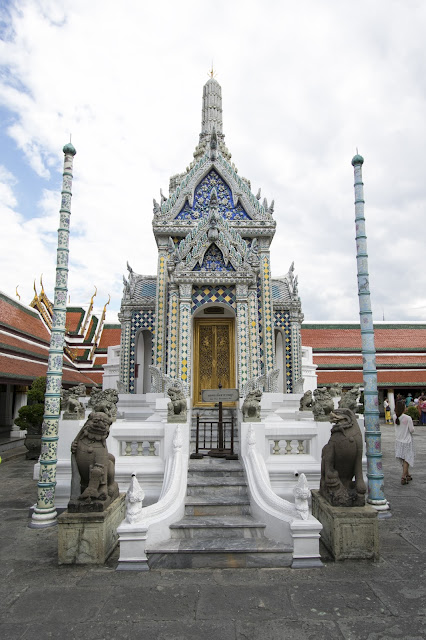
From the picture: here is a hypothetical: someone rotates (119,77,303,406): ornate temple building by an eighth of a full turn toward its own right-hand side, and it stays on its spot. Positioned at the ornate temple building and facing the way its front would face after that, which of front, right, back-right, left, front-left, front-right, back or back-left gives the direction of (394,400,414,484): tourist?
left

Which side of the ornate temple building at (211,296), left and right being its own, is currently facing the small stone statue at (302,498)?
front

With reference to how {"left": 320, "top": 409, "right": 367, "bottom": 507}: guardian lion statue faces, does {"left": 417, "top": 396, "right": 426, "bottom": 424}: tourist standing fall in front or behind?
behind

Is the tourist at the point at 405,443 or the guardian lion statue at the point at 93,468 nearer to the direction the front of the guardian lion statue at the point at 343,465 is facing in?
the guardian lion statue

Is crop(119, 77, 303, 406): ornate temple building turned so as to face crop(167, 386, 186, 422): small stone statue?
yes

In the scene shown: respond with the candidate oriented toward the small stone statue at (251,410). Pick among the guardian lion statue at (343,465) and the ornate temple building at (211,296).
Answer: the ornate temple building

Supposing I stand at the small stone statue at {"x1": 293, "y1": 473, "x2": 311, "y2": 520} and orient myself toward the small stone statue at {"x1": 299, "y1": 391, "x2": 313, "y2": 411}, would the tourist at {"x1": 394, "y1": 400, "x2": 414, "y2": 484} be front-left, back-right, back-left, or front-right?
front-right

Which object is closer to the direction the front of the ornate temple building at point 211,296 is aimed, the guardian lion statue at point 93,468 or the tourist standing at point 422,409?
the guardian lion statue

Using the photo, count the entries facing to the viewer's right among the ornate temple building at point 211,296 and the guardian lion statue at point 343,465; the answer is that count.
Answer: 0

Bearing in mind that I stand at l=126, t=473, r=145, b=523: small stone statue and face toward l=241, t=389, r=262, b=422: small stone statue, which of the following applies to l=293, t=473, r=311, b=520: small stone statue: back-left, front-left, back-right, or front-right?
front-right

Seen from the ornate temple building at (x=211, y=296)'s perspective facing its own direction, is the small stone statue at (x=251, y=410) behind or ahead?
ahead

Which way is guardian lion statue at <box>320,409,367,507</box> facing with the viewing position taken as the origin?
facing the viewer and to the left of the viewer

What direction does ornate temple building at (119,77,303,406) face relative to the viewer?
toward the camera

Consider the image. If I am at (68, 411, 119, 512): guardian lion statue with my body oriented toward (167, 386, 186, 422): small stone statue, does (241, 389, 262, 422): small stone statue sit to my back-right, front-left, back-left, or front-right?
front-right

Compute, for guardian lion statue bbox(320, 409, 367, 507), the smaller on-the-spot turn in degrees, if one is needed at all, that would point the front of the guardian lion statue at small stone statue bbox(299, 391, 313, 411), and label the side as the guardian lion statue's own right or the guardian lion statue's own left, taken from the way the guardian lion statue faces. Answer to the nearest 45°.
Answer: approximately 135° to the guardian lion statue's own right
